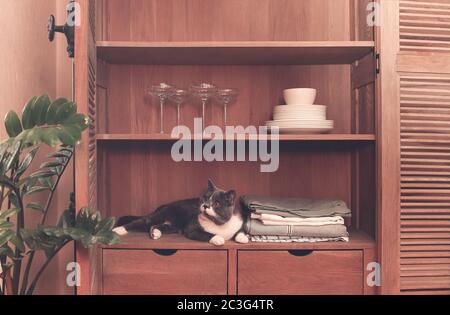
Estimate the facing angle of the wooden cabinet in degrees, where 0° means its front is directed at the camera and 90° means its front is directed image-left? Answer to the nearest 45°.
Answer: approximately 0°

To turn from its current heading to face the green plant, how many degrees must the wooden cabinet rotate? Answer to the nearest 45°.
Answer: approximately 45° to its right
